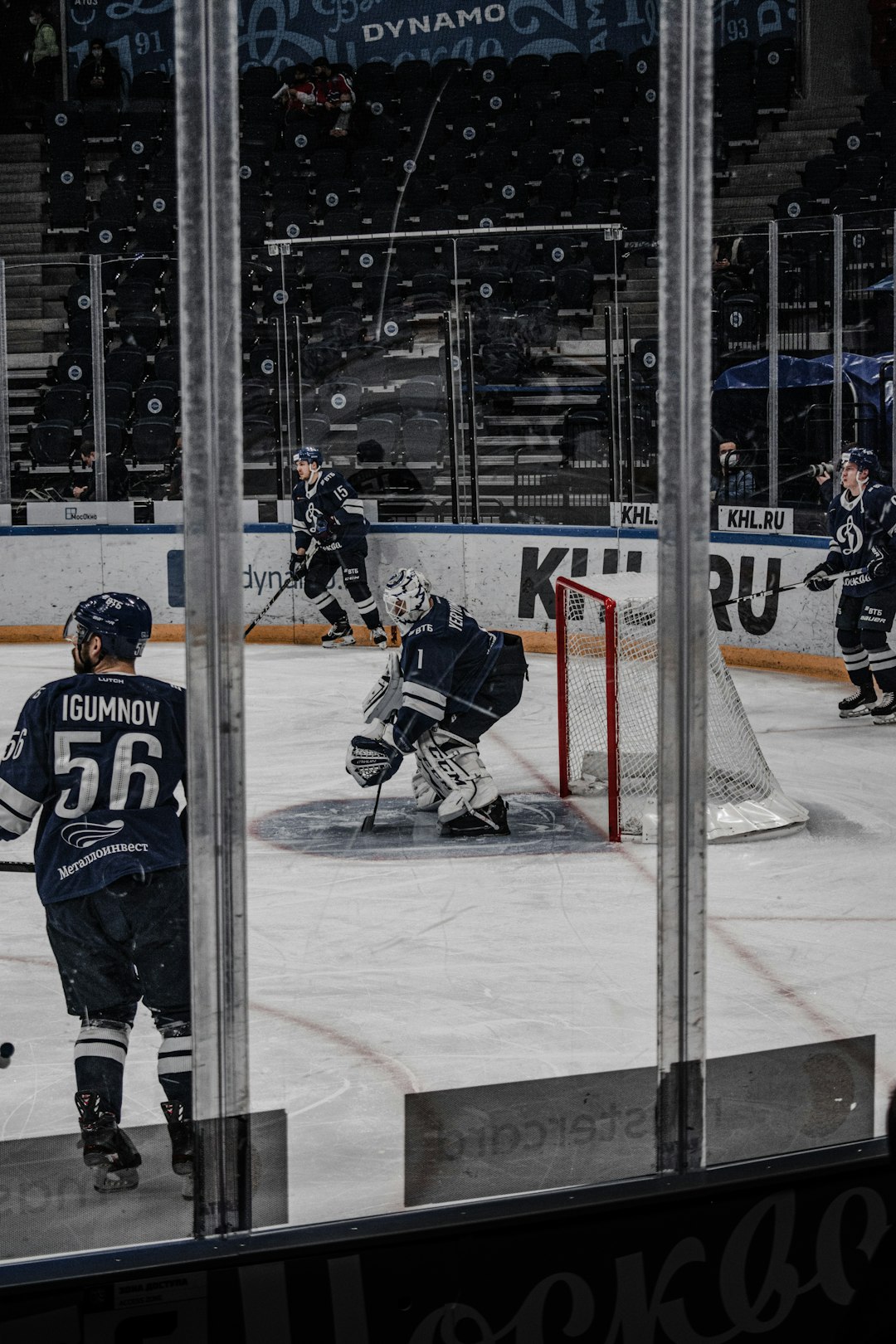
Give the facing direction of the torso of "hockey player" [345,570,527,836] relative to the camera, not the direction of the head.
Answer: to the viewer's left

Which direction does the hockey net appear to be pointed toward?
to the viewer's left

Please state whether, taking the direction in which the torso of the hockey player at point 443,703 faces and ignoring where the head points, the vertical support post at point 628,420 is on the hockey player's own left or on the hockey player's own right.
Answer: on the hockey player's own right

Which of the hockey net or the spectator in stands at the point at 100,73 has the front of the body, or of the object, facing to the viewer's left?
the hockey net

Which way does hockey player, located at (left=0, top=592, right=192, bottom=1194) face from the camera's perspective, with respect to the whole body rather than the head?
away from the camera

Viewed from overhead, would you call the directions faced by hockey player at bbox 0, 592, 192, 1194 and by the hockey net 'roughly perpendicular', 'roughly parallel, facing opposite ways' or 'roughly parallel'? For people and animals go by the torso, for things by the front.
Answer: roughly perpendicular

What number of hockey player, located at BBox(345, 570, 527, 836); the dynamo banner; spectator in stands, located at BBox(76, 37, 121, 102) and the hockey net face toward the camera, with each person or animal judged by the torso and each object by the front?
2
